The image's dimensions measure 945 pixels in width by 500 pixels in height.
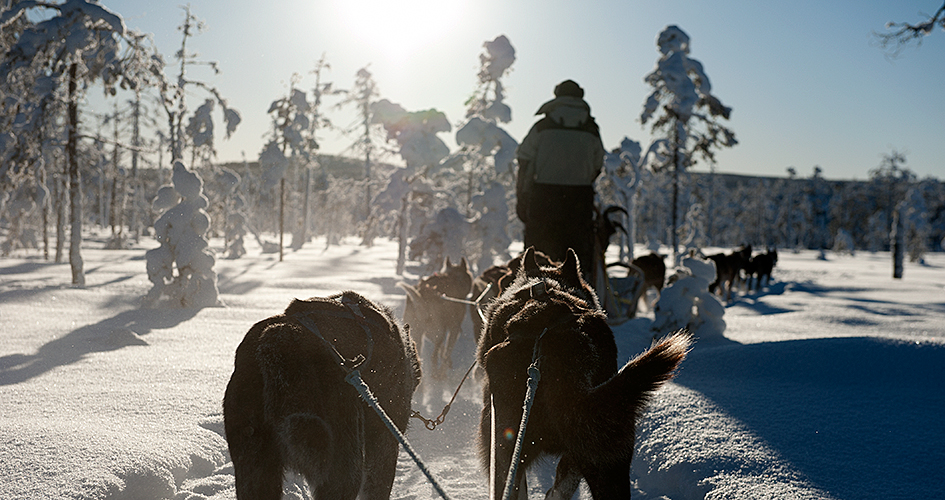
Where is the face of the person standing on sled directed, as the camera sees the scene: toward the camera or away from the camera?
away from the camera

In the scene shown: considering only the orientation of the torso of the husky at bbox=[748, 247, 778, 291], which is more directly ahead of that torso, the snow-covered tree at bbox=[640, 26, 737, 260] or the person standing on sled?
the snow-covered tree

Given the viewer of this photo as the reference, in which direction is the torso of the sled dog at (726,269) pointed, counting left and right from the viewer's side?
facing away from the viewer and to the right of the viewer

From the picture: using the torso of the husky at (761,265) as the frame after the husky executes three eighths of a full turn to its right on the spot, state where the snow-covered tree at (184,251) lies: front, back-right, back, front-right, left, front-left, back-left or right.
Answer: front-right

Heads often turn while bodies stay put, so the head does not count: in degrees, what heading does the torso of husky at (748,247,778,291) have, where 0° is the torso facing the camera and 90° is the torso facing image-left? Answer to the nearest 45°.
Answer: approximately 225°

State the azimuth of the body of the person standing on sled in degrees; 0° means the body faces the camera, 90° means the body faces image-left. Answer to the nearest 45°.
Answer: approximately 180°

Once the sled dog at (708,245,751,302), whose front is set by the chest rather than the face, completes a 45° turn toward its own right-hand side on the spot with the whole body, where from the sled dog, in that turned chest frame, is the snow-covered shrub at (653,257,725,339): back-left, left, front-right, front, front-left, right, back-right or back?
right

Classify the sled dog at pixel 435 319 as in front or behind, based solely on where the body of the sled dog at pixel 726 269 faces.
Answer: behind

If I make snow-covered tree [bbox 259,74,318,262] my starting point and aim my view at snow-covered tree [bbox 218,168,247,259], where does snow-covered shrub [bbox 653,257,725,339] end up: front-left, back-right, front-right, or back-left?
back-left

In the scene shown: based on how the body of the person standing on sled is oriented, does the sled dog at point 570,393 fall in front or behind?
behind
